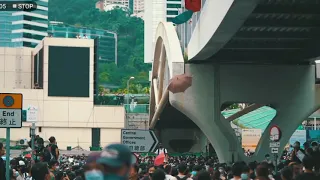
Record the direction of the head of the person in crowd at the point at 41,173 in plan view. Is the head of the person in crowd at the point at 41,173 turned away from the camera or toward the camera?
away from the camera

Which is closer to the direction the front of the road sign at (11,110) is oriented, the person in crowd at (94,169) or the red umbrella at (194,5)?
the person in crowd

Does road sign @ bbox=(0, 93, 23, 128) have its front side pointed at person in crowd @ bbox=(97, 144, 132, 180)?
yes

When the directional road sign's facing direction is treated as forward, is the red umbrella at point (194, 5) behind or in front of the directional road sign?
behind

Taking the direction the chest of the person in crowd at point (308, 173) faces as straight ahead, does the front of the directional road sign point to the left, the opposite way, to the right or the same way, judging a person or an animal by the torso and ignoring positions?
the opposite way

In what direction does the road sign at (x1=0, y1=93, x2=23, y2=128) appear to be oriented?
toward the camera

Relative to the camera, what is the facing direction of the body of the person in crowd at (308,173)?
away from the camera

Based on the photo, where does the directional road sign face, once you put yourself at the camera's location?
facing the viewer

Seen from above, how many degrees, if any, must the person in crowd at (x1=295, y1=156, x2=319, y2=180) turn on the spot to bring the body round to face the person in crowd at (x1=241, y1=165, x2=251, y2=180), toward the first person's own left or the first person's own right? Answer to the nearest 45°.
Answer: approximately 45° to the first person's own left
